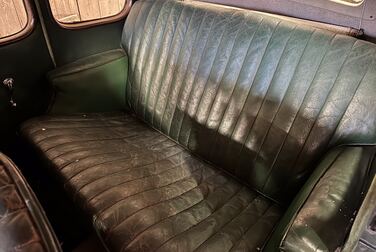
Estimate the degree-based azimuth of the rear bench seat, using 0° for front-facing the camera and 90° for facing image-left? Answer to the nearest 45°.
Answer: approximately 45°
